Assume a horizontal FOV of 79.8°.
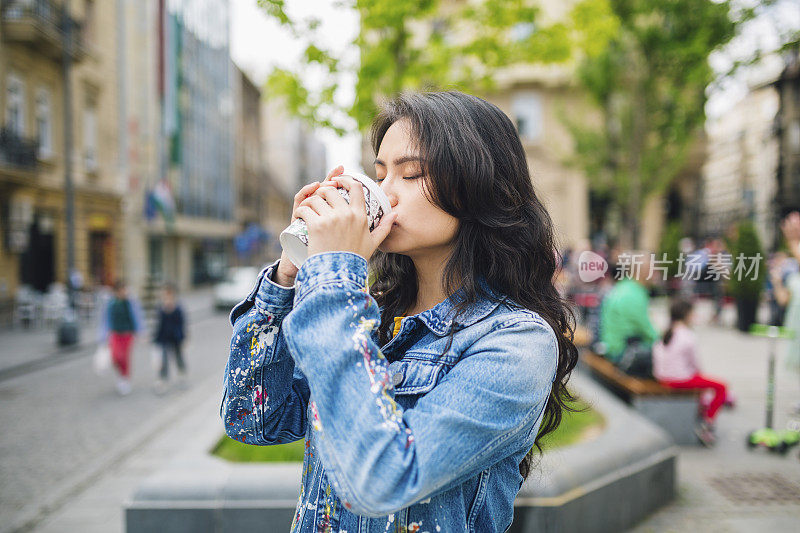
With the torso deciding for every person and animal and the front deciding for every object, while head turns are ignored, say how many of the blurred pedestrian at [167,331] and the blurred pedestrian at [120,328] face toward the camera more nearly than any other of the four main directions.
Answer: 2

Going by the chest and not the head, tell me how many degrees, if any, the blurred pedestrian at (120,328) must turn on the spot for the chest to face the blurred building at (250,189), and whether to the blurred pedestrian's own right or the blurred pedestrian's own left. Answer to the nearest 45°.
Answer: approximately 180°

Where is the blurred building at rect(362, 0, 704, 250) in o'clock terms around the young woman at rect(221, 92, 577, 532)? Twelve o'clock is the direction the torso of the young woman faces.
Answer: The blurred building is roughly at 5 o'clock from the young woman.

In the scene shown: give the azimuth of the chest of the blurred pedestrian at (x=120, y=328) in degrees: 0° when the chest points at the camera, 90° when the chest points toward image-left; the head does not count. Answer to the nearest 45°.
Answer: approximately 0°

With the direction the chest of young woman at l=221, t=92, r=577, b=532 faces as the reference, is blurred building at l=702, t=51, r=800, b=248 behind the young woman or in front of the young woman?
behind

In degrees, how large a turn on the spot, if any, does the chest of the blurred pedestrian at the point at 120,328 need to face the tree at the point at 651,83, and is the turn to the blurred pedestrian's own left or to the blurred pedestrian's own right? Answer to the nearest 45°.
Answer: approximately 90° to the blurred pedestrian's own left

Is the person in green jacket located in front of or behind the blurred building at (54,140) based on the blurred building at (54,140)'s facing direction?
in front

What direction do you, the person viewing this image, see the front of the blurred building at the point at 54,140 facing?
facing the viewer and to the right of the viewer

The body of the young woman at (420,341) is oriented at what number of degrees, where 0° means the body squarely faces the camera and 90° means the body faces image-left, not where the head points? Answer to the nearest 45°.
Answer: approximately 45°

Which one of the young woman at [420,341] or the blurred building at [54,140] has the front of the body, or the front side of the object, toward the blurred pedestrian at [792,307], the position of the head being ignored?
the blurred building

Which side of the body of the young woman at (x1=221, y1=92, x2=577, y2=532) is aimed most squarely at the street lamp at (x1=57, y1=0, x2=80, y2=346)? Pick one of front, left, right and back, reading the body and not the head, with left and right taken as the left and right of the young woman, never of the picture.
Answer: right

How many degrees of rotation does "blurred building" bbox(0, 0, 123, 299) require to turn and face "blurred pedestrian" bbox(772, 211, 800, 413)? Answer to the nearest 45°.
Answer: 0° — it already faces them

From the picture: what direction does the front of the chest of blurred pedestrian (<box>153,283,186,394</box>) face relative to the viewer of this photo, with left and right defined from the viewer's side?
facing the viewer

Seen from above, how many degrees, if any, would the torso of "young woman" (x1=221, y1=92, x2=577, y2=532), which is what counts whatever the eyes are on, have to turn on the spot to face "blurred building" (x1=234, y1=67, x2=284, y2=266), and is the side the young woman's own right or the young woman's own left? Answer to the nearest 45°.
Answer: approximately 135° to the young woman's own right

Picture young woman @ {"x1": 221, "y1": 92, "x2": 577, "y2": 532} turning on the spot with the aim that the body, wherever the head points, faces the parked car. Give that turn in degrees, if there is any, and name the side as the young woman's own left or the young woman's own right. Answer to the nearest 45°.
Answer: approximately 135° to the young woman's own right

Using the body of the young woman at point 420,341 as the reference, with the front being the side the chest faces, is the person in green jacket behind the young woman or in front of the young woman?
behind
